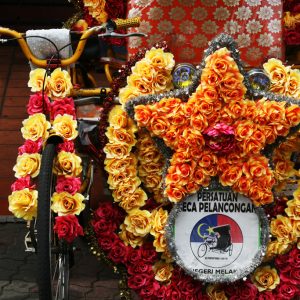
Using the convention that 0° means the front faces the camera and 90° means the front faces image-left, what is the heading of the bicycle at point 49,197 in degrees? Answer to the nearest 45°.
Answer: approximately 0°

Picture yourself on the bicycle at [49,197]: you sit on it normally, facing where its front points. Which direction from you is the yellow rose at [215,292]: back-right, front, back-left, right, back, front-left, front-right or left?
left

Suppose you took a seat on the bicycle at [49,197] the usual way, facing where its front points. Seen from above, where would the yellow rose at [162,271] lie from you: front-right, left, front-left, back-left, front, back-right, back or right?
left

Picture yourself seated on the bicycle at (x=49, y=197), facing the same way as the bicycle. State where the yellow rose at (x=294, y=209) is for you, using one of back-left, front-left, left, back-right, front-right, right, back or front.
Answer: left

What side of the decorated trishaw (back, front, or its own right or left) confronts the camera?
front

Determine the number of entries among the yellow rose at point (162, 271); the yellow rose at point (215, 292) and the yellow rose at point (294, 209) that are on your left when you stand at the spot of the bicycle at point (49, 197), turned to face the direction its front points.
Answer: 3
